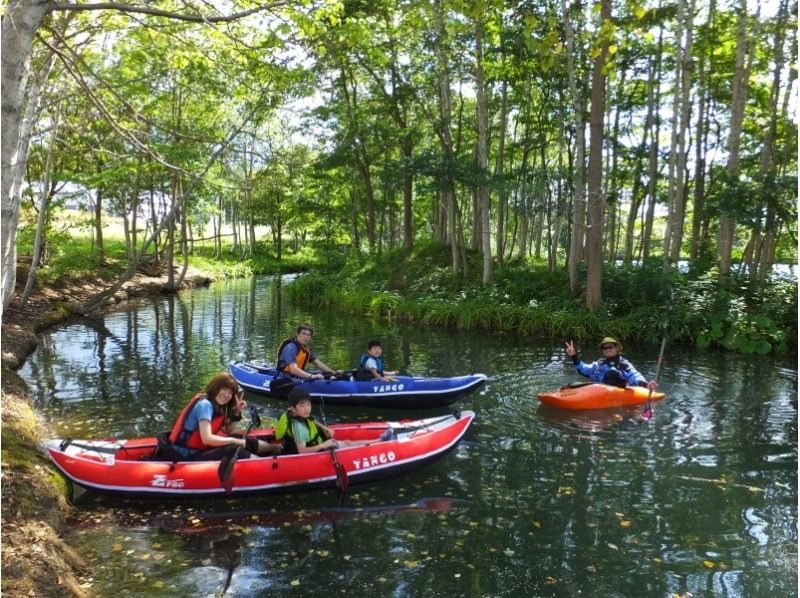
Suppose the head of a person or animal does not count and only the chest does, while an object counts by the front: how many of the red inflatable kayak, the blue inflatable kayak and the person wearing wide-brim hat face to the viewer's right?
2

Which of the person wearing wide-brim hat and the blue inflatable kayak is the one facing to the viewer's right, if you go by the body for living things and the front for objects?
the blue inflatable kayak

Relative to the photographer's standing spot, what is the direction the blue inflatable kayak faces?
facing to the right of the viewer

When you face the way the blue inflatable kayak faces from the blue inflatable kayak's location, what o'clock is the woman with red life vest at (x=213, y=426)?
The woman with red life vest is roughly at 4 o'clock from the blue inflatable kayak.

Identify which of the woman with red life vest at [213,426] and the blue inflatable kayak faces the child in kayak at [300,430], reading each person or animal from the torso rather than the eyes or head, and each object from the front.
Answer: the woman with red life vest

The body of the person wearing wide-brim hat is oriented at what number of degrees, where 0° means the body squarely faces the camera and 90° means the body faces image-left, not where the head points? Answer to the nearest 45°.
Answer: approximately 0°

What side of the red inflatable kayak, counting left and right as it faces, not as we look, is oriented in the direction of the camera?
right

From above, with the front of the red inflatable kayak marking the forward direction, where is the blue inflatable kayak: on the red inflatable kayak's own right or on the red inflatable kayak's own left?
on the red inflatable kayak's own left

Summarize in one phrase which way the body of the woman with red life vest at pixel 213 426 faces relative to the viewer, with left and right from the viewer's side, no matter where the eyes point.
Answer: facing to the right of the viewer
